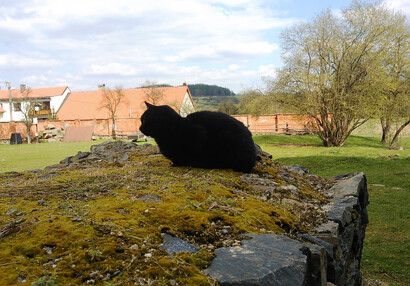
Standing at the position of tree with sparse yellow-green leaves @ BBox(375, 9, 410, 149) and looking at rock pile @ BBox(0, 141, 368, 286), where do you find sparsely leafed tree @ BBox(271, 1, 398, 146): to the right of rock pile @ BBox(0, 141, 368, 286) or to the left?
right

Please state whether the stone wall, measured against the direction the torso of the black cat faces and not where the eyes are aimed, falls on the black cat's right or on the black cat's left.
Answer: on the black cat's left

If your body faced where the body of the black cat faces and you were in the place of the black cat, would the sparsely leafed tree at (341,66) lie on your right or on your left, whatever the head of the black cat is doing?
on your right

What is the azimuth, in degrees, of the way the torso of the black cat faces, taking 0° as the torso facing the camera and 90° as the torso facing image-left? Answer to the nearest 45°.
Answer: approximately 90°

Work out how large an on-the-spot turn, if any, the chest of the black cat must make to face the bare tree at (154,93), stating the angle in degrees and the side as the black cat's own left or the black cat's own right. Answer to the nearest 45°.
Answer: approximately 90° to the black cat's own right

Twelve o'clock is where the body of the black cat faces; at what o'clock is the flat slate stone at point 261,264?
The flat slate stone is roughly at 9 o'clock from the black cat.

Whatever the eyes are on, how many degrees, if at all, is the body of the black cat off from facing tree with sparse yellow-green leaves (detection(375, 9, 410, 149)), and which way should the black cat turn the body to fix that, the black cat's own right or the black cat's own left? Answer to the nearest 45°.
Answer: approximately 135° to the black cat's own right
